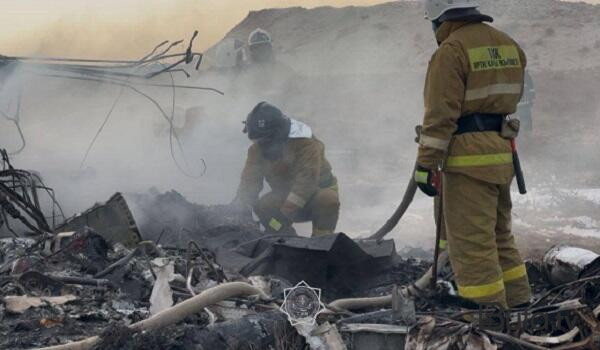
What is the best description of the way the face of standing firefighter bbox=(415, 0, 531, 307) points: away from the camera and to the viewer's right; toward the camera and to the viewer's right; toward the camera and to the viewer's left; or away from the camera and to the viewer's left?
away from the camera and to the viewer's left

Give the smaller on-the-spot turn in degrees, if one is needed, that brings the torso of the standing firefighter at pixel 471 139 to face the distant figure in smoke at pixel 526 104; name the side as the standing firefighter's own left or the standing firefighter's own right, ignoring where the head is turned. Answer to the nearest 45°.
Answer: approximately 45° to the standing firefighter's own right

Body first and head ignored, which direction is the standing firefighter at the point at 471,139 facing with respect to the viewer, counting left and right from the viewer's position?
facing away from the viewer and to the left of the viewer

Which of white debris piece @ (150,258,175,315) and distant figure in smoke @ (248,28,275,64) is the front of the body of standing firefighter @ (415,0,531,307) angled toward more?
the distant figure in smoke

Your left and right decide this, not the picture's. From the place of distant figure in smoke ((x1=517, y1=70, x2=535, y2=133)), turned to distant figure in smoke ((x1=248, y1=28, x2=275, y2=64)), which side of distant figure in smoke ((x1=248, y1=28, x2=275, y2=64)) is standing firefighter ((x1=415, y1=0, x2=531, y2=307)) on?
left

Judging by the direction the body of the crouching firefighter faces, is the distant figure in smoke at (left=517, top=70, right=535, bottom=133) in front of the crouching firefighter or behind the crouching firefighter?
behind

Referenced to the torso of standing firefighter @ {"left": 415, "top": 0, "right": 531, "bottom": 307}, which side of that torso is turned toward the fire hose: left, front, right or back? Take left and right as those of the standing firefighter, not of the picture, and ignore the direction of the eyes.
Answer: left

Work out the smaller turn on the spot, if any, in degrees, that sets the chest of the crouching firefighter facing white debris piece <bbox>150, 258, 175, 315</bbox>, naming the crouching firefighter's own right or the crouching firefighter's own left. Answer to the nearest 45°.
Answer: approximately 45° to the crouching firefighter's own left
